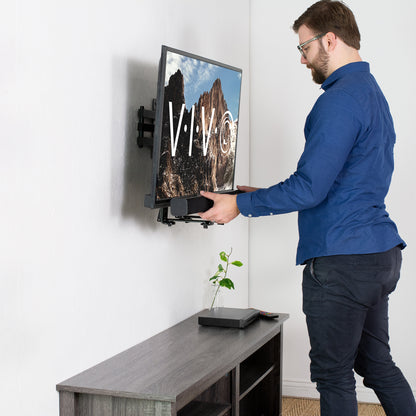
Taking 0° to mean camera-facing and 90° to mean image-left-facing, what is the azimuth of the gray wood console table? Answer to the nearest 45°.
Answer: approximately 315°

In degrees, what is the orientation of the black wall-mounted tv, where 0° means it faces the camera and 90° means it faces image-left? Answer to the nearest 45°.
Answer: approximately 315°
